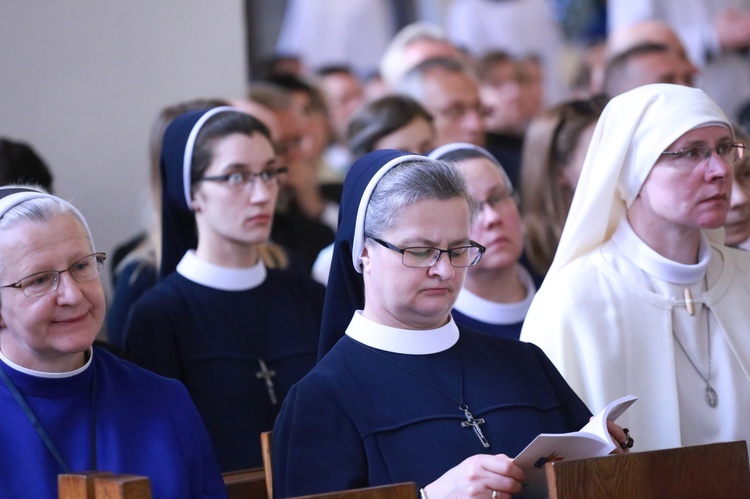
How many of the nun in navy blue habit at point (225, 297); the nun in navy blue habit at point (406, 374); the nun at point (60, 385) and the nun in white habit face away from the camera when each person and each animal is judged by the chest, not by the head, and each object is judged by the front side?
0

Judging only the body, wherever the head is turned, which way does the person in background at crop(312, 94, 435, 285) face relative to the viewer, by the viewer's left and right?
facing the viewer and to the right of the viewer

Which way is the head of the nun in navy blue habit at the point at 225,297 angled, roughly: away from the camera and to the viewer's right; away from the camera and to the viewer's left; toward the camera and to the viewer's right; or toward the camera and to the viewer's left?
toward the camera and to the viewer's right

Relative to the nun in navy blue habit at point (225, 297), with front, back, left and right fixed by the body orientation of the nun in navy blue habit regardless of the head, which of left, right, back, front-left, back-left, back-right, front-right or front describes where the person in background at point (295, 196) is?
back-left

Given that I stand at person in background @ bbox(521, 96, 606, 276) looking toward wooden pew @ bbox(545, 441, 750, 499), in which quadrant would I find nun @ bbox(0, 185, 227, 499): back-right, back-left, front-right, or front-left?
front-right

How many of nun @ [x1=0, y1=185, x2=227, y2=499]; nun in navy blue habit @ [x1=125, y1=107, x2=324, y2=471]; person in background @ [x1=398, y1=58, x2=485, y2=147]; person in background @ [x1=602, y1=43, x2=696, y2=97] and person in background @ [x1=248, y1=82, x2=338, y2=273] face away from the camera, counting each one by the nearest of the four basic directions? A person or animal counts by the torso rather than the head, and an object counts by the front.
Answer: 0

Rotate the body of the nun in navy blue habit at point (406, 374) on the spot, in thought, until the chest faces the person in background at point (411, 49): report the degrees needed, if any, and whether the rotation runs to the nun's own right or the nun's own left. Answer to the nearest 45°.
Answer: approximately 135° to the nun's own left

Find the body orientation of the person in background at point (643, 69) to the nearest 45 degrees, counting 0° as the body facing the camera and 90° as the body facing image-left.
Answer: approximately 315°

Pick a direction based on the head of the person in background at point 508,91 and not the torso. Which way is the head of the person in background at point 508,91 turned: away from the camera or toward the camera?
toward the camera

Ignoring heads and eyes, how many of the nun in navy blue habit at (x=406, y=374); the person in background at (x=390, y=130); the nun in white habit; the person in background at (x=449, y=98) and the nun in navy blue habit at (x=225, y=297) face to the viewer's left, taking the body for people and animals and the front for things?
0

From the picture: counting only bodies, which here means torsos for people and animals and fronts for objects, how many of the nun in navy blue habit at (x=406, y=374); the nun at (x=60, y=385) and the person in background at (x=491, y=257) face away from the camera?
0

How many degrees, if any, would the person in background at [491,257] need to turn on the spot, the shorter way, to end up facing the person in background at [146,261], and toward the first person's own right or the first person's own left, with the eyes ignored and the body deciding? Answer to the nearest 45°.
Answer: approximately 135° to the first person's own right

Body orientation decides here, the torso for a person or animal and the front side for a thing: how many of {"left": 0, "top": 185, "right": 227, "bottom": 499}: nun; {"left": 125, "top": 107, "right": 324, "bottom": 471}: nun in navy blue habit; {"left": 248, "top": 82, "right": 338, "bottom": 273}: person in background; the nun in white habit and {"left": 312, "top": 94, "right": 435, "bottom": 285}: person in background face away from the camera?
0

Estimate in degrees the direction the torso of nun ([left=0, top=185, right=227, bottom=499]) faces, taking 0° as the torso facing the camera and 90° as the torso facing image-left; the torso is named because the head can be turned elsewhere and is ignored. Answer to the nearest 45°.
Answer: approximately 315°

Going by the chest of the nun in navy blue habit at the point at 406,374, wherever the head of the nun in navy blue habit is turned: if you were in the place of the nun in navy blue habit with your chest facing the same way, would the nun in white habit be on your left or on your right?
on your left

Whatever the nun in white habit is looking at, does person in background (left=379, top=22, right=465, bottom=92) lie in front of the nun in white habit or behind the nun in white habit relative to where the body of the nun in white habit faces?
behind
